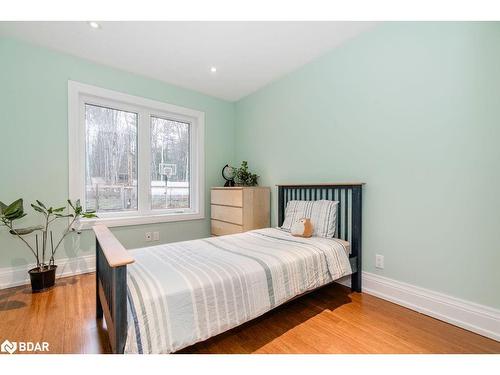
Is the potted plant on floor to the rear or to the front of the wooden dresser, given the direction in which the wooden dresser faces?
to the front

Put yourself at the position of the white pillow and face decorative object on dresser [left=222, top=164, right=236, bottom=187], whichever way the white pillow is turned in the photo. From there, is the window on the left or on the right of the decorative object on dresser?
left

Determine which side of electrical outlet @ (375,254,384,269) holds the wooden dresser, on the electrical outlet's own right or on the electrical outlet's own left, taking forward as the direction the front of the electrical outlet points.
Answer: on the electrical outlet's own right

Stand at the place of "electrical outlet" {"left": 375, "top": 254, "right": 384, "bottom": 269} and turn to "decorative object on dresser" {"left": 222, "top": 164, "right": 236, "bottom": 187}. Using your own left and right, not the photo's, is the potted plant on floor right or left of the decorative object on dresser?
left

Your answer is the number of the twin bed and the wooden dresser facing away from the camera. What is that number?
0

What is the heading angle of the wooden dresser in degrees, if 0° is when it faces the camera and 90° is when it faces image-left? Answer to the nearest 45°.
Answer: approximately 45°

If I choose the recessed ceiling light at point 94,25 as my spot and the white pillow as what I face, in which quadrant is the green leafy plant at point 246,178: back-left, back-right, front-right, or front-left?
front-left

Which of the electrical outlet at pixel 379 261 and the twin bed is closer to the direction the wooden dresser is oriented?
the twin bed

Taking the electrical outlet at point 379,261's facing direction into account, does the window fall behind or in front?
in front

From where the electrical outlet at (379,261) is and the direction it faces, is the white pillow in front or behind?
in front

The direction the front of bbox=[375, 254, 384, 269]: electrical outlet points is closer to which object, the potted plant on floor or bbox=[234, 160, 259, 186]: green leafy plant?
the potted plant on floor

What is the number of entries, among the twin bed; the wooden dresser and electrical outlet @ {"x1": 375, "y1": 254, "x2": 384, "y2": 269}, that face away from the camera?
0

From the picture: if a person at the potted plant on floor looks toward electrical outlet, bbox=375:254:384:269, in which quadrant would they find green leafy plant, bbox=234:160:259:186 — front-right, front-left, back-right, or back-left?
front-left

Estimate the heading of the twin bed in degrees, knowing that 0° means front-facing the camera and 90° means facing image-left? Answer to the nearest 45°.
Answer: approximately 45°

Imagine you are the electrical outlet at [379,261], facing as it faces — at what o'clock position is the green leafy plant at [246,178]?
The green leafy plant is roughly at 2 o'clock from the electrical outlet.

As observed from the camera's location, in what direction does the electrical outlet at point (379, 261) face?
facing the viewer and to the left of the viewer
